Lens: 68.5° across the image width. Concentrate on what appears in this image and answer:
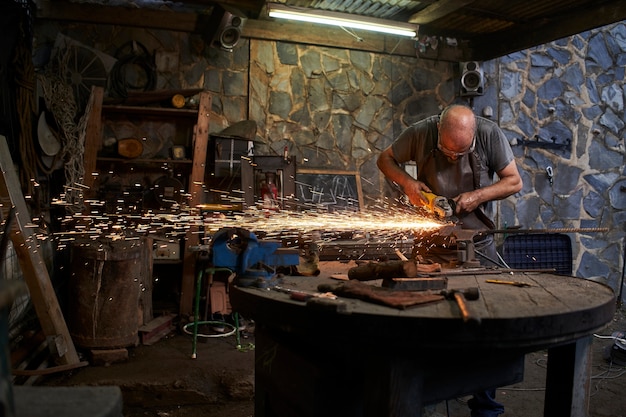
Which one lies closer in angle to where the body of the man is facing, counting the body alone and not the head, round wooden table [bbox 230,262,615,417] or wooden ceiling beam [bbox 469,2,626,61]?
the round wooden table

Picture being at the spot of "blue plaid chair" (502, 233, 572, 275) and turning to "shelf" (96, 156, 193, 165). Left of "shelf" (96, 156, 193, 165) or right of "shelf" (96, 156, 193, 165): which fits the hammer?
left

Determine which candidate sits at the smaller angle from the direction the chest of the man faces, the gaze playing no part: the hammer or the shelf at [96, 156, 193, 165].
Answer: the hammer

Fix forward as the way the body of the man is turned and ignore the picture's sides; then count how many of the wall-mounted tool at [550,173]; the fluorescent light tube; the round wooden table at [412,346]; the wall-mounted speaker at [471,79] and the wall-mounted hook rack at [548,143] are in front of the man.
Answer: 1

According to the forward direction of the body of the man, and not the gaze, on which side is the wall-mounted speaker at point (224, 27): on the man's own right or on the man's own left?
on the man's own right

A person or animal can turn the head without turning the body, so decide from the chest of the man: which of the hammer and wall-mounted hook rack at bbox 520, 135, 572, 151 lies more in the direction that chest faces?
the hammer

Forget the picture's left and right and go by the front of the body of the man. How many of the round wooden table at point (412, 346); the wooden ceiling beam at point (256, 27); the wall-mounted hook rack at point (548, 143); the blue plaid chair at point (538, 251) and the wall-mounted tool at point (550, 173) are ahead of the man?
1

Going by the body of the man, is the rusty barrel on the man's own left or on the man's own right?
on the man's own right

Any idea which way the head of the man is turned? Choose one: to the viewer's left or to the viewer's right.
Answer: to the viewer's left

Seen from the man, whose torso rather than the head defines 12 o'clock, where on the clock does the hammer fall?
The hammer is roughly at 12 o'clock from the man.

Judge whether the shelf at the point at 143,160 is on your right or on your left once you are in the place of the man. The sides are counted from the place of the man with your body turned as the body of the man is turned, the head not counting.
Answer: on your right

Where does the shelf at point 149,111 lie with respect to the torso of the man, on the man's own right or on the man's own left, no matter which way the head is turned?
on the man's own right

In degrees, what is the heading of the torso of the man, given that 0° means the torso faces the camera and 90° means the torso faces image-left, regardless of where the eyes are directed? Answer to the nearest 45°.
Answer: approximately 0°
